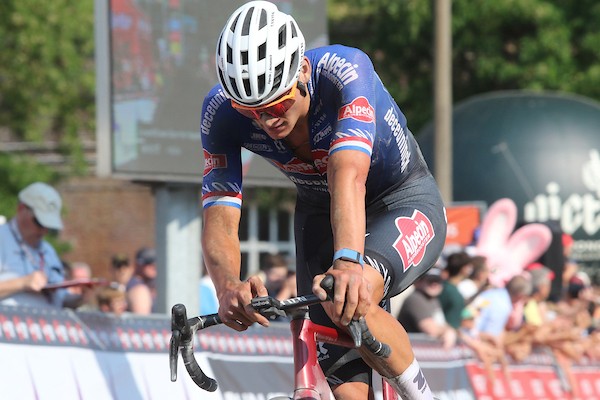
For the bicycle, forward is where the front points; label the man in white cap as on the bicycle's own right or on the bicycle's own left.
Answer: on the bicycle's own right

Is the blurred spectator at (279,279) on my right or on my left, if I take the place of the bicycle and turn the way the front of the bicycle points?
on my right

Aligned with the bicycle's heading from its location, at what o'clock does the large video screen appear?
The large video screen is roughly at 4 o'clock from the bicycle.

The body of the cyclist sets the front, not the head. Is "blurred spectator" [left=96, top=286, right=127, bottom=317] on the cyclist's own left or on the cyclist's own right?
on the cyclist's own right

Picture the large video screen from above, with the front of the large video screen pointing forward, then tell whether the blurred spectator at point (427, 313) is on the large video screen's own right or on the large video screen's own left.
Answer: on the large video screen's own left
